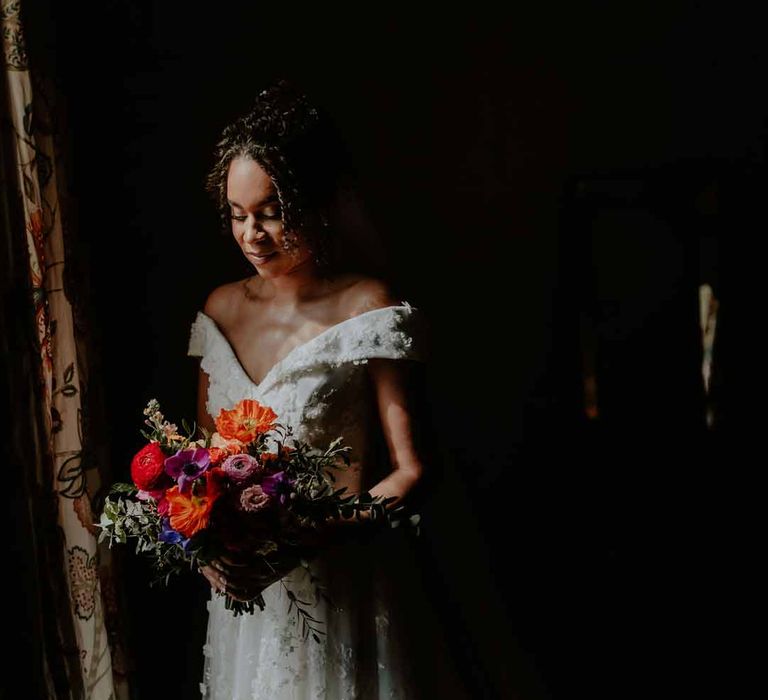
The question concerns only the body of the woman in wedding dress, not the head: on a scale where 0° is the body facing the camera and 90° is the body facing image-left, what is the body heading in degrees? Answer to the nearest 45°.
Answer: approximately 45°
